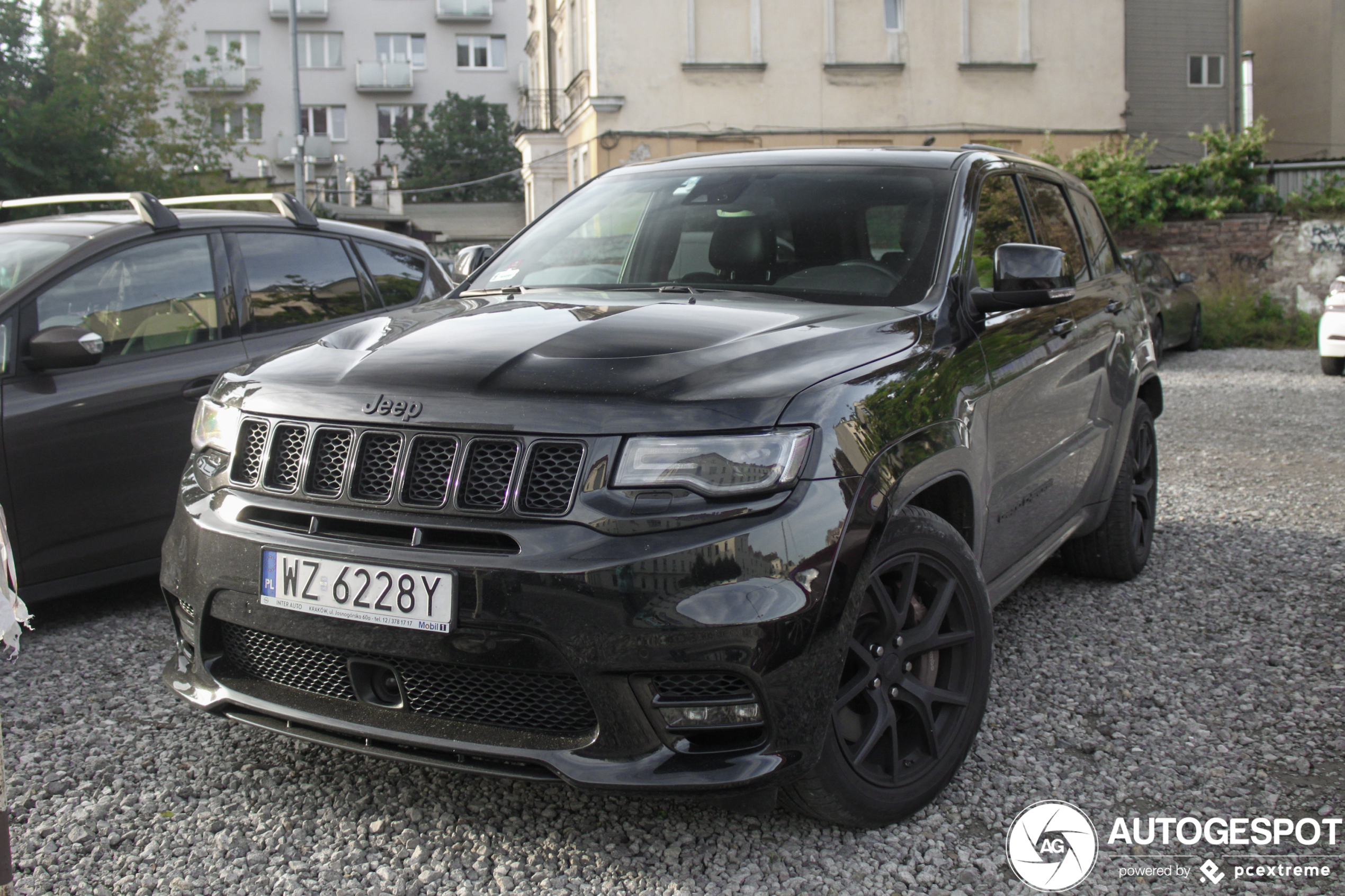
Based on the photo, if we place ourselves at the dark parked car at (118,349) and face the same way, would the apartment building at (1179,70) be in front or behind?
behind

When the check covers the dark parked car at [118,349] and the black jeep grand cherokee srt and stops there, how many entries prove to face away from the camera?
0

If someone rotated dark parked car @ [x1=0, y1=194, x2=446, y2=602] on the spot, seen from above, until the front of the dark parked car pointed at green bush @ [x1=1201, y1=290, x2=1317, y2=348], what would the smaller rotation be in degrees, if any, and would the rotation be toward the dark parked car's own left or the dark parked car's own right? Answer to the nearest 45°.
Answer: approximately 180°

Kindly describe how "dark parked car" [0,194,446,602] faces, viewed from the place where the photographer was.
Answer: facing the viewer and to the left of the viewer

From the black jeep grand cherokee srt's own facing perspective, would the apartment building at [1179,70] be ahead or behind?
behind

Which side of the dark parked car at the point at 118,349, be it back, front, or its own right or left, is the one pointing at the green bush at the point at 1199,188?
back

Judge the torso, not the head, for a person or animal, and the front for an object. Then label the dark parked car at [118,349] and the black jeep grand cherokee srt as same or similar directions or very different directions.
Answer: same or similar directions

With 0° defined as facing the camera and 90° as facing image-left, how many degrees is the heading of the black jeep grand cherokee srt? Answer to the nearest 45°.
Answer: approximately 45°

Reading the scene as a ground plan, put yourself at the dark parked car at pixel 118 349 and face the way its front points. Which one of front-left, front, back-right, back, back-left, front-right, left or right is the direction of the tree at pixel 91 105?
back-right
